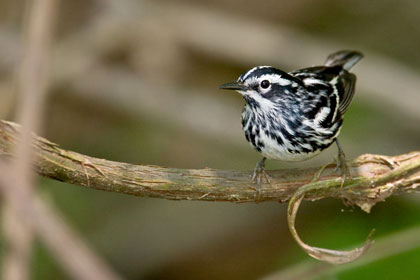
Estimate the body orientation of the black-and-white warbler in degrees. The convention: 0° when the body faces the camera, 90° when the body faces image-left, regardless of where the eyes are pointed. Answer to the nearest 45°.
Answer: approximately 45°

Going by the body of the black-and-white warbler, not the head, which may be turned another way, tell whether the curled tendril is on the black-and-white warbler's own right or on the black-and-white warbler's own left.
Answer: on the black-and-white warbler's own left

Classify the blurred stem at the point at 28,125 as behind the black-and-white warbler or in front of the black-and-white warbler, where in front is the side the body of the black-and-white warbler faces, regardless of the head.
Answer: in front
